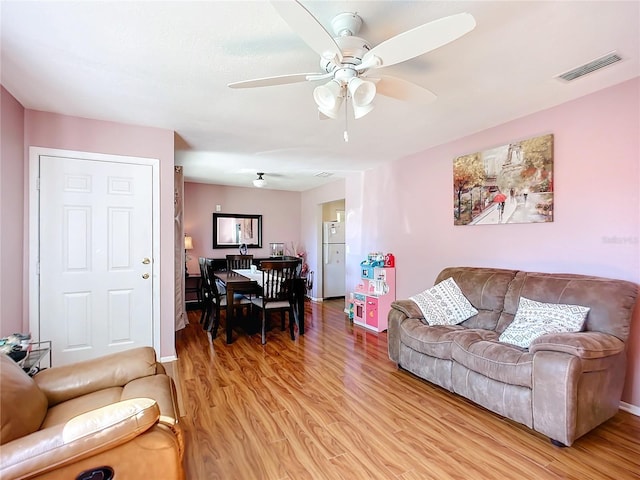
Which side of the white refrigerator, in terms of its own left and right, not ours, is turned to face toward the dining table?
front

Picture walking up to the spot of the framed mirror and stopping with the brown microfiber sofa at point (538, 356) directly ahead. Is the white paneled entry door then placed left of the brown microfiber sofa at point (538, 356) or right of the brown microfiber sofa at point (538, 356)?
right

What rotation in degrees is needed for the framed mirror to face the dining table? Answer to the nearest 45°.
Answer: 0° — it already faces it

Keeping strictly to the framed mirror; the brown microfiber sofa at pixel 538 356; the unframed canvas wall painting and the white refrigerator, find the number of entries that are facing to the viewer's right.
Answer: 0

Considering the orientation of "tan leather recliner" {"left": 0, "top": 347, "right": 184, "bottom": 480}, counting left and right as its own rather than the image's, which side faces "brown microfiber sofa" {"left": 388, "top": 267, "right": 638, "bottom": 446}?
front

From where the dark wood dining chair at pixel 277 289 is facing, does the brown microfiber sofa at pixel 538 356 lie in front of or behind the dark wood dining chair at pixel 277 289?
behind

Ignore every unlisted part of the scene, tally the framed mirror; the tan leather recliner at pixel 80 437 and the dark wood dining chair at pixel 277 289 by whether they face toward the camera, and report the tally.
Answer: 1

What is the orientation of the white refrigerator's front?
toward the camera

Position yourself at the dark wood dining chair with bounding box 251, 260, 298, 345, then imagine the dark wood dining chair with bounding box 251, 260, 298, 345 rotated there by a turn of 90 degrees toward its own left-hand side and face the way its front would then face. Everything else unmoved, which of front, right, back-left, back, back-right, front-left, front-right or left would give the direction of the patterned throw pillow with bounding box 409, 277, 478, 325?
left

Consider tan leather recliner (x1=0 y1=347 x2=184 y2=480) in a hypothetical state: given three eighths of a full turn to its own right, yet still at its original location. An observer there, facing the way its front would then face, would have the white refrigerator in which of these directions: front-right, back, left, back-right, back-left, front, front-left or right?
back

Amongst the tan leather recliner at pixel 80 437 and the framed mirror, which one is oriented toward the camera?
the framed mirror

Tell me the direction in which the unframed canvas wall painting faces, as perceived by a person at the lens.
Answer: facing the viewer and to the left of the viewer

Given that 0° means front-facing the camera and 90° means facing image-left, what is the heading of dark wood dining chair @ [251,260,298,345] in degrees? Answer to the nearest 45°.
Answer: approximately 135°

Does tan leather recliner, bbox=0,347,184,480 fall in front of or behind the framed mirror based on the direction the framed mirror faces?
in front

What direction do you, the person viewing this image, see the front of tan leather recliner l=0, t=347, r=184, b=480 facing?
facing to the right of the viewer
